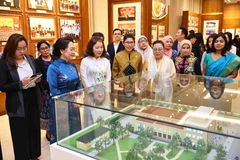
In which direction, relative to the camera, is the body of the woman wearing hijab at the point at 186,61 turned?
toward the camera

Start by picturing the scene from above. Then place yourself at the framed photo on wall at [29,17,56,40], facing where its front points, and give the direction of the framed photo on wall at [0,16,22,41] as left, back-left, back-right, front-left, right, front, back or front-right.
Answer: front-right

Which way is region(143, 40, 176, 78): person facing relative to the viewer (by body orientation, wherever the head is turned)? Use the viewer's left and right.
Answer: facing the viewer

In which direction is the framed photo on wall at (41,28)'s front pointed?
toward the camera

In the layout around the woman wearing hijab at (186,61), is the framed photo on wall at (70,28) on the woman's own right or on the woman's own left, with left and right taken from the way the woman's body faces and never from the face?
on the woman's own right

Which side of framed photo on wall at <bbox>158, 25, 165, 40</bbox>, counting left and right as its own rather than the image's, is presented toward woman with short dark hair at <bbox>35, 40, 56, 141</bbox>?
front

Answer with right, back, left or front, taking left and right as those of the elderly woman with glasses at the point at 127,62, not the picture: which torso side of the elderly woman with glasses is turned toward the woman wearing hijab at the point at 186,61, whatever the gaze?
left

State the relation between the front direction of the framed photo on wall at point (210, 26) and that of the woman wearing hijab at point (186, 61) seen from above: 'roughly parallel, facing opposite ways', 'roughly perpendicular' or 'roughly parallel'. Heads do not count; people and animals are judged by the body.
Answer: roughly parallel

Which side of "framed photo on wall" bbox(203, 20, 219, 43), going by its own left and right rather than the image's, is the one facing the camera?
front

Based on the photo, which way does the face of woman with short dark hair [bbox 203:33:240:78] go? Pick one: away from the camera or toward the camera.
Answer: toward the camera
